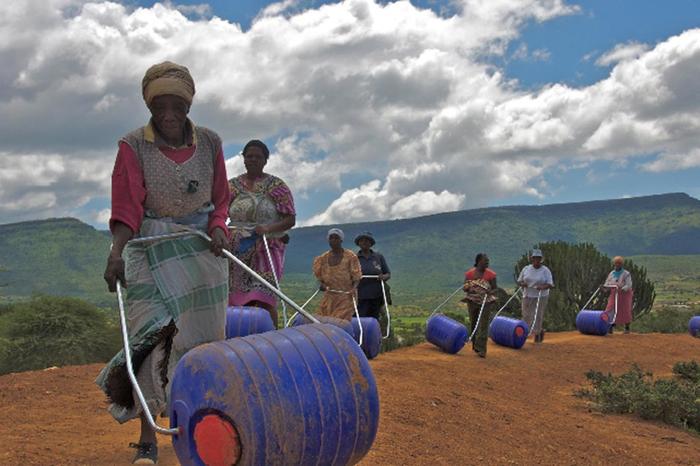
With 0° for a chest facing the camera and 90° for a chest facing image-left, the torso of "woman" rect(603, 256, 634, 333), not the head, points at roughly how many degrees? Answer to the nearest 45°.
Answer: approximately 45°

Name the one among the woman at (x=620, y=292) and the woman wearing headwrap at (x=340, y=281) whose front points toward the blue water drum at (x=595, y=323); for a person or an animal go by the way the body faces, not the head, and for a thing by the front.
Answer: the woman

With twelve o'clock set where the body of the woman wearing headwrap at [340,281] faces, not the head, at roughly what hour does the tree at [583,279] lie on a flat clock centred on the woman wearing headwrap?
The tree is roughly at 7 o'clock from the woman wearing headwrap.

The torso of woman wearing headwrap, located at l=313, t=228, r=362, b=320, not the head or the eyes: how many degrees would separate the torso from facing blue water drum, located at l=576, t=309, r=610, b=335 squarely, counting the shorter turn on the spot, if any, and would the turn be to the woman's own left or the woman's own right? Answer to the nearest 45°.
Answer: approximately 135° to the woman's own left

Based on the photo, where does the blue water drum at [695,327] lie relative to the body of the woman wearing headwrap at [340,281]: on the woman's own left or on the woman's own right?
on the woman's own left

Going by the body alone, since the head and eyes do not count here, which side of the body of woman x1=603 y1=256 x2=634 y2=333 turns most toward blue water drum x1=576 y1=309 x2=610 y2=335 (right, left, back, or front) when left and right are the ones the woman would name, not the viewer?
front

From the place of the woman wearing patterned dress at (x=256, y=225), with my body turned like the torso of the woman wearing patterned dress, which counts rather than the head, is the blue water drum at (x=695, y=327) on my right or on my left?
on my left

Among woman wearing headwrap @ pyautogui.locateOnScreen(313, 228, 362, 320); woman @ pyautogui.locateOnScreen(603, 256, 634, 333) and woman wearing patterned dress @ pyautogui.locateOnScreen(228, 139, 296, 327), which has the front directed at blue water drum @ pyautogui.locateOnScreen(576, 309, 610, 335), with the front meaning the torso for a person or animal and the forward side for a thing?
the woman

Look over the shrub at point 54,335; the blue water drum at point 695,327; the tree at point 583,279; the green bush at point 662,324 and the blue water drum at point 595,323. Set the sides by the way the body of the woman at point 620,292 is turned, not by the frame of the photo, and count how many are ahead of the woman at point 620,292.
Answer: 2

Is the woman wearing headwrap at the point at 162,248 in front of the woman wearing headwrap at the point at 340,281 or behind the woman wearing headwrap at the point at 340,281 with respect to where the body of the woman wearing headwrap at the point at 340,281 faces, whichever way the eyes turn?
in front

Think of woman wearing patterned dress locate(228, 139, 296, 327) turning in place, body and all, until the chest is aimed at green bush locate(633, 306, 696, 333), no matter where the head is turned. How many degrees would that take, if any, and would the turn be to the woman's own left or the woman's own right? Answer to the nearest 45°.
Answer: approximately 135° to the woman's own left

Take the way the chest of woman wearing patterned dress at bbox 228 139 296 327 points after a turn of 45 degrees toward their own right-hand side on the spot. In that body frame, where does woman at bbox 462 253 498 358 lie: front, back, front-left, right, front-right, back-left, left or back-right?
back

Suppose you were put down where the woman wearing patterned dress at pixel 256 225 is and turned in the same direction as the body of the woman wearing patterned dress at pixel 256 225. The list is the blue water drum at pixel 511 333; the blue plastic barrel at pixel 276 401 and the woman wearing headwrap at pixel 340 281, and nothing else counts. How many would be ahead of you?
1

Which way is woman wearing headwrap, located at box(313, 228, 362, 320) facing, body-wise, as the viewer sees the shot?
toward the camera

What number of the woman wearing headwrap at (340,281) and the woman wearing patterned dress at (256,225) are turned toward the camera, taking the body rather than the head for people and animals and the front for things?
2

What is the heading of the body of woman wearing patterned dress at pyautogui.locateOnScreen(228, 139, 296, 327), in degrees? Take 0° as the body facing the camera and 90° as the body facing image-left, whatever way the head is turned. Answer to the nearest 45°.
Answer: approximately 0°
